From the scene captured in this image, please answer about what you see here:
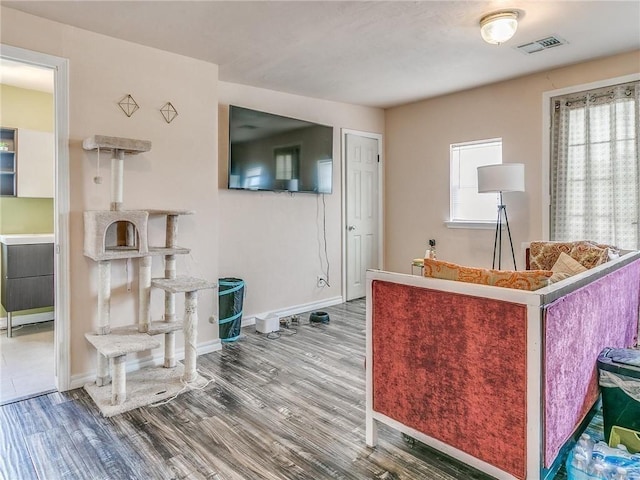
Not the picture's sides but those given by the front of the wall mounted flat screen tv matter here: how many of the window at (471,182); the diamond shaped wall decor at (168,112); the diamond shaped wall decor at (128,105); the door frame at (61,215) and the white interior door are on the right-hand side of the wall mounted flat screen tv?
3

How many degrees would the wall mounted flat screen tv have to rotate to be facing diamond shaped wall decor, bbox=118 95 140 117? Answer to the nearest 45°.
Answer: approximately 90° to its right

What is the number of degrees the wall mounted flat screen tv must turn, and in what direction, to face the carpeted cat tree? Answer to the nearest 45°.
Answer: approximately 90° to its right

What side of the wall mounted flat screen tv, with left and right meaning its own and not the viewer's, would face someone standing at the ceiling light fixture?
front

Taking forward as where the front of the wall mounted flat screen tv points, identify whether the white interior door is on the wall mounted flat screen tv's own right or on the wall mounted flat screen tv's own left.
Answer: on the wall mounted flat screen tv's own left

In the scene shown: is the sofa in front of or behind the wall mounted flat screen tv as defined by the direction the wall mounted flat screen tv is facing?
in front

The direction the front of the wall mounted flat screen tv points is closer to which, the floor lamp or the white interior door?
the floor lamp

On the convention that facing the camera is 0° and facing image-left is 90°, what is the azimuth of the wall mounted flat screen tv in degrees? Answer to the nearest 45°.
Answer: approximately 315°

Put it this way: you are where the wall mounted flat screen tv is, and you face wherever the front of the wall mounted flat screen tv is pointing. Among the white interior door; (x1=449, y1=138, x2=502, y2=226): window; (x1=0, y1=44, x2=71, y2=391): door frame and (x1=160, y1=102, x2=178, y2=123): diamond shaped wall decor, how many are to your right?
2

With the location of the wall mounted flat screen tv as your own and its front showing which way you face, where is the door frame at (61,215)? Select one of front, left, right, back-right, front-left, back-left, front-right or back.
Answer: right

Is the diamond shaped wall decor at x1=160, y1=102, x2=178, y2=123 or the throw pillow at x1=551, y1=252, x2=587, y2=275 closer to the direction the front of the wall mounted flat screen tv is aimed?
the throw pillow

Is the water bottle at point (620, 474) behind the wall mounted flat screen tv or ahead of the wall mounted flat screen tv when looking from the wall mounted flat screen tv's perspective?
ahead
